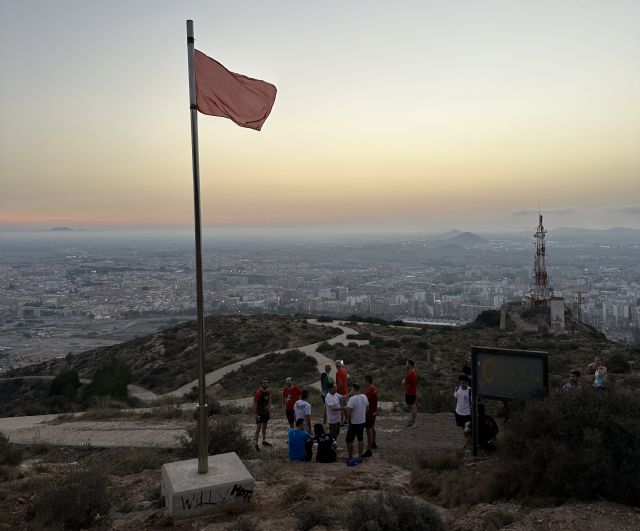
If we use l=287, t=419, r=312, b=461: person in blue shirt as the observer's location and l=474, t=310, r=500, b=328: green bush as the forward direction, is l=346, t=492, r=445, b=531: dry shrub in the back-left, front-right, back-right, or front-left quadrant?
back-right

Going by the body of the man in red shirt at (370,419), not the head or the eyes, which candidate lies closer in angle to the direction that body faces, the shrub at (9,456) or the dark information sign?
the shrub

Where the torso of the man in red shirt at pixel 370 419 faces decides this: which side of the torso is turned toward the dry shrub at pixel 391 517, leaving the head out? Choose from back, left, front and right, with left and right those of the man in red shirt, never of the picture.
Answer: left

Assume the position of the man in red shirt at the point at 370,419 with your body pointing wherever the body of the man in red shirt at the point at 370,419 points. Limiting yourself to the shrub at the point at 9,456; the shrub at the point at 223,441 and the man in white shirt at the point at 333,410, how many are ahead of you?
3

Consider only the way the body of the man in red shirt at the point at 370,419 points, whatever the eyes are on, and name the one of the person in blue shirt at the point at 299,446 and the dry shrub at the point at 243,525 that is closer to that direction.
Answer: the person in blue shirt

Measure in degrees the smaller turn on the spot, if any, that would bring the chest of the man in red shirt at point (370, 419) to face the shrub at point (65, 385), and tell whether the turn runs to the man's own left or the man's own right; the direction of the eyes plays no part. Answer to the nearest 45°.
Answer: approximately 45° to the man's own right

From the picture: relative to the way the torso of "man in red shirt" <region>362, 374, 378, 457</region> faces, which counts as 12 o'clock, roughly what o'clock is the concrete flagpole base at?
The concrete flagpole base is roughly at 10 o'clock from the man in red shirt.

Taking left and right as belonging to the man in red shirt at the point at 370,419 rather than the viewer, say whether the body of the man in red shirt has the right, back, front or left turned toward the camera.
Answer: left

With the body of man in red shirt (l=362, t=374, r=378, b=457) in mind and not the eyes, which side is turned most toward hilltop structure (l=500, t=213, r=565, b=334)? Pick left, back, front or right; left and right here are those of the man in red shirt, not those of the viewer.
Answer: right

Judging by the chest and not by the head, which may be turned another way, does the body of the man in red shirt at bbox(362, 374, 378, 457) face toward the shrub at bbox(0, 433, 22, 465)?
yes

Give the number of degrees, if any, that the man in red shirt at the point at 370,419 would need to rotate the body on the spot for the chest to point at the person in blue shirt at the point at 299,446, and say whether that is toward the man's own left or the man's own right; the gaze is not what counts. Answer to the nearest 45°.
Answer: approximately 45° to the man's own left
